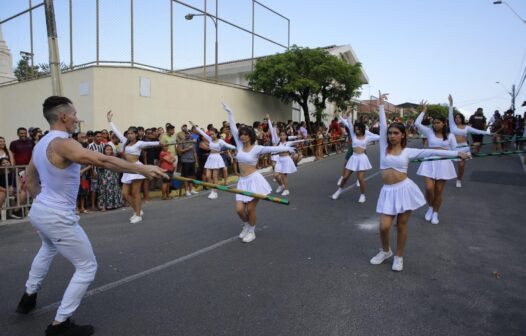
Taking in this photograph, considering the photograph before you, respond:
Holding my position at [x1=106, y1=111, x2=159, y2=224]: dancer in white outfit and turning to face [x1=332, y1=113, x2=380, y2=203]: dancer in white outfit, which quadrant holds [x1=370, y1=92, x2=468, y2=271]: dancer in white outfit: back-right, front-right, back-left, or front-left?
front-right

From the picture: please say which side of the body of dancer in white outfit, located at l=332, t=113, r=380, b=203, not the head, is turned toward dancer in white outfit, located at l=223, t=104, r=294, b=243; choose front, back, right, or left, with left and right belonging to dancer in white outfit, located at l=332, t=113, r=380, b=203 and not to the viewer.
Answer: front

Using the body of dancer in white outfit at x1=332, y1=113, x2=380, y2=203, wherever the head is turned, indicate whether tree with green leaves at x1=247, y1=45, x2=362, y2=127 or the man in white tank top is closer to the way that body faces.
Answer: the man in white tank top

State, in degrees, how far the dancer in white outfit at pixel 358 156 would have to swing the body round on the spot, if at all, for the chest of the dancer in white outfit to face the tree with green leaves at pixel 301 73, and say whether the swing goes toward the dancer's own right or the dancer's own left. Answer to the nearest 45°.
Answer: approximately 180°

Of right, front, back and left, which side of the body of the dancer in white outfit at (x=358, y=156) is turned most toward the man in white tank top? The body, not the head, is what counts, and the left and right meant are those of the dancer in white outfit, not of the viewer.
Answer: front

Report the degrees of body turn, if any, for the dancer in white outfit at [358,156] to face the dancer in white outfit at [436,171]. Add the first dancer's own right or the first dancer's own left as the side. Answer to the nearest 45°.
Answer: approximately 45° to the first dancer's own left

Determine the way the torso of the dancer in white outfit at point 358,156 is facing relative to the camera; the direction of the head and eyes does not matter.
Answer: toward the camera

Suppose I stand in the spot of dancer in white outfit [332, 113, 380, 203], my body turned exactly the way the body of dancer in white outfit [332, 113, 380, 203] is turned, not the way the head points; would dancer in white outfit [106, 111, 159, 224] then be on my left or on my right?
on my right

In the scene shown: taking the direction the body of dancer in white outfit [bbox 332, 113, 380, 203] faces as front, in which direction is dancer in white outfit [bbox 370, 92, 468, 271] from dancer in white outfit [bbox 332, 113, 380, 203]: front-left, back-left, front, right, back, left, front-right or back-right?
front

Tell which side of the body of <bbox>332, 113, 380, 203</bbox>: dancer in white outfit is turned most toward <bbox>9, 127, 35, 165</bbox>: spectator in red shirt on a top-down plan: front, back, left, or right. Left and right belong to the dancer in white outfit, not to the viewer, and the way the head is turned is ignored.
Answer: right

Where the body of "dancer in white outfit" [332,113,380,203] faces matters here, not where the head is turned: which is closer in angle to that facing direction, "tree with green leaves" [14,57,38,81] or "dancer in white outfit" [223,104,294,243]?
the dancer in white outfit
